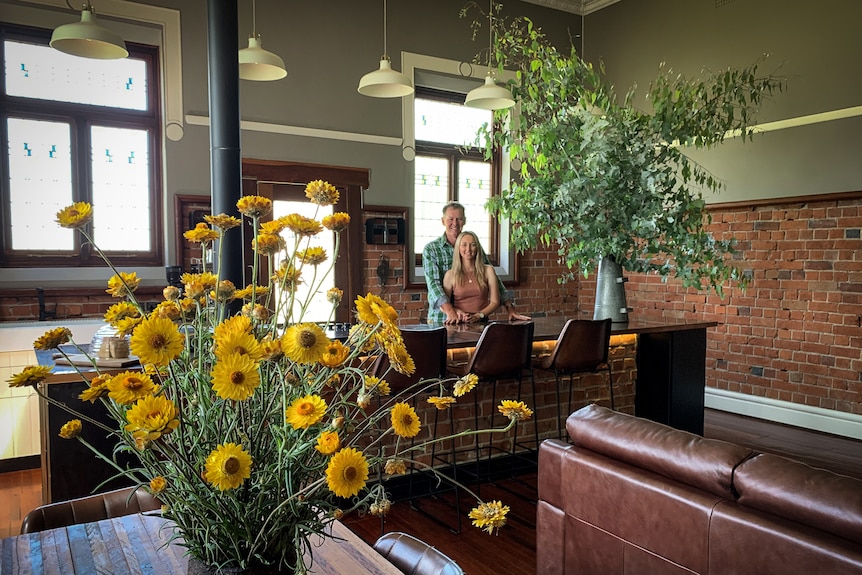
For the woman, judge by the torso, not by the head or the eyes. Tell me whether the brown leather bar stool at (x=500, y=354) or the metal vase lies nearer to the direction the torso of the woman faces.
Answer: the brown leather bar stool

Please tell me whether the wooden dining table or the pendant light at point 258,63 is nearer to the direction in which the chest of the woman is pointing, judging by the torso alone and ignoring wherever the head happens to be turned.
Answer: the wooden dining table

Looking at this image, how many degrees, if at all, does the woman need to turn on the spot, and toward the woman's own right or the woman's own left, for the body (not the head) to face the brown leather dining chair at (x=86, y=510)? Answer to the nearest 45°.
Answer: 0° — they already face it

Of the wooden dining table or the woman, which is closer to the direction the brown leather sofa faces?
the woman

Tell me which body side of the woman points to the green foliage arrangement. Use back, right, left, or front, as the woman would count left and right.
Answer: left

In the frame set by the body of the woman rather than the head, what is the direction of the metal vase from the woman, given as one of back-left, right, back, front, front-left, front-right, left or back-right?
left

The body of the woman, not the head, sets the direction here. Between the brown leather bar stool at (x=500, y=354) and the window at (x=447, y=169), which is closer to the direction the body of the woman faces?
the brown leather bar stool

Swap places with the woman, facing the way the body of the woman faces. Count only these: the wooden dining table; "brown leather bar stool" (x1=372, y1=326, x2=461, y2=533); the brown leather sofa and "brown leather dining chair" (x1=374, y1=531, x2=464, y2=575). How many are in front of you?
4

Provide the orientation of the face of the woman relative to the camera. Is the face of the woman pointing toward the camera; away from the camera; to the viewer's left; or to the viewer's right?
toward the camera

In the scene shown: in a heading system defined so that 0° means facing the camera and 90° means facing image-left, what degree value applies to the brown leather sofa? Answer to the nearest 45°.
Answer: approximately 225°

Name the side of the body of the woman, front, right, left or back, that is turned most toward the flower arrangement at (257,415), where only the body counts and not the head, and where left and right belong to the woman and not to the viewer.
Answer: front

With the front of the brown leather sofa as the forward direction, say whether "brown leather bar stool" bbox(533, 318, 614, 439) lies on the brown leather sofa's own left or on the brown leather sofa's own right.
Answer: on the brown leather sofa's own left

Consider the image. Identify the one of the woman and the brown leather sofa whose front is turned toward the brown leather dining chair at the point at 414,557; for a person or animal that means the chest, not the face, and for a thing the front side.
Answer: the woman

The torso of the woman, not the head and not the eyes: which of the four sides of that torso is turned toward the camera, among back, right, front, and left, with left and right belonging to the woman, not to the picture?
front

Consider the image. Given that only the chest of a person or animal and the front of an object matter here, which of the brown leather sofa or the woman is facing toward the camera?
the woman
